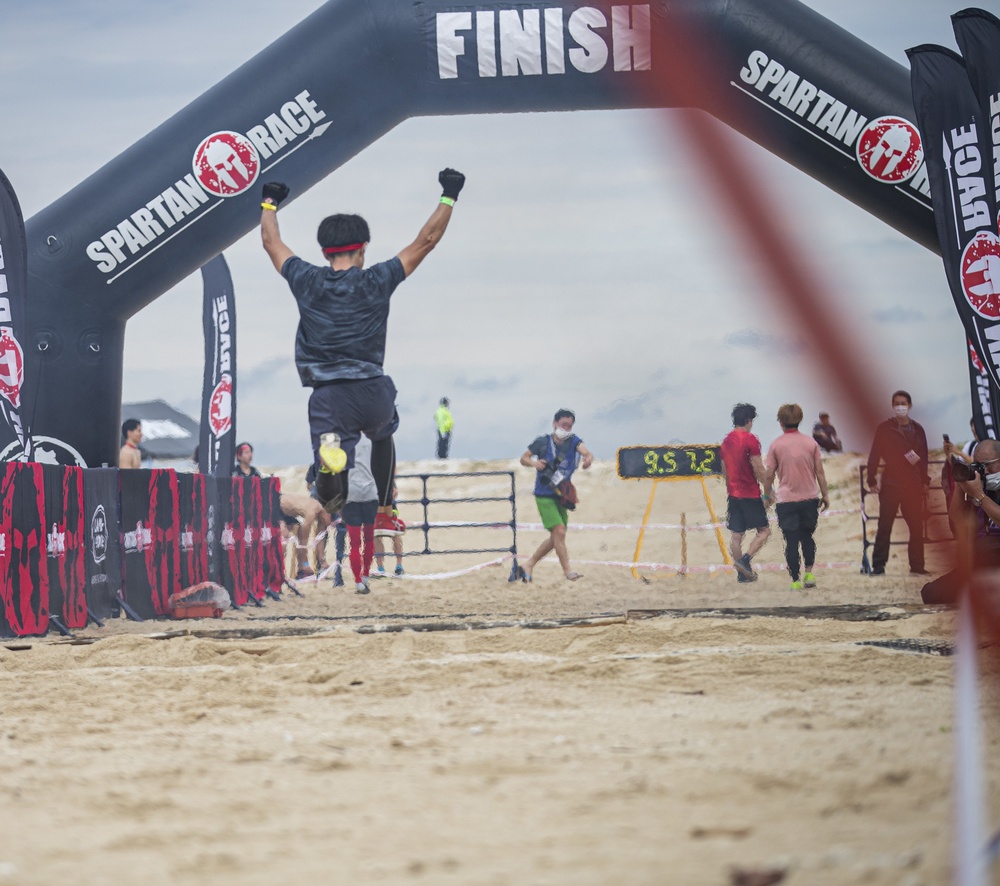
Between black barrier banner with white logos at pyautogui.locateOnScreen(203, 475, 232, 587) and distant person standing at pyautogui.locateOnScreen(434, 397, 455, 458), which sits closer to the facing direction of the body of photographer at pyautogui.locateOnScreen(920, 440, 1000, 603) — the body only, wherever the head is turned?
the black barrier banner with white logos

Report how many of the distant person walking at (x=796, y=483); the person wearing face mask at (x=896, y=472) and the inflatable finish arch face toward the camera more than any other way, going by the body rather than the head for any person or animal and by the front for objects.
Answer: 2

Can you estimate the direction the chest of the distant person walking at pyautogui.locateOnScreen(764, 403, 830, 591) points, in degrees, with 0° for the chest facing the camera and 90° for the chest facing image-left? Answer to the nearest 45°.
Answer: approximately 180°

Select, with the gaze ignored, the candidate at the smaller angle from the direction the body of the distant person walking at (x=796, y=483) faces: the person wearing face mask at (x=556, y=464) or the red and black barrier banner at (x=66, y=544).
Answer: the person wearing face mask

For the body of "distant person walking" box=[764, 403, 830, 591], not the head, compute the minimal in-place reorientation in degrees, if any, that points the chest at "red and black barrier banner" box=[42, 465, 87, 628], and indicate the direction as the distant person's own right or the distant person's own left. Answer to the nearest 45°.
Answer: approximately 135° to the distant person's own left

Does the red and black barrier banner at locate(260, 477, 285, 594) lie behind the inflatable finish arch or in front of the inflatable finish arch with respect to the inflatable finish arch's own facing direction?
behind

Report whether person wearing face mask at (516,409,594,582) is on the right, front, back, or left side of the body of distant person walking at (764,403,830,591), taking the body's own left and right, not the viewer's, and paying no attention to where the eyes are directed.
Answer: left

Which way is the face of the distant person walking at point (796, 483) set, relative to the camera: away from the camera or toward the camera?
away from the camera
